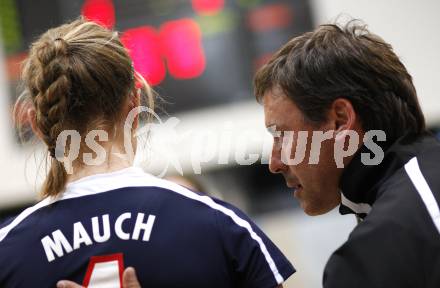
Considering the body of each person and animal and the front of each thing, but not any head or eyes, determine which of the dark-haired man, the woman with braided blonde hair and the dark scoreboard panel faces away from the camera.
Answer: the woman with braided blonde hair

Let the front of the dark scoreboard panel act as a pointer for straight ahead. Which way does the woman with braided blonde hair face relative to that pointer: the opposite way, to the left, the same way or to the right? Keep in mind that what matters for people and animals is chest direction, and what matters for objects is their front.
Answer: the opposite way

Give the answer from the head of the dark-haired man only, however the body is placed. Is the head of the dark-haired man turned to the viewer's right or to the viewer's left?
to the viewer's left

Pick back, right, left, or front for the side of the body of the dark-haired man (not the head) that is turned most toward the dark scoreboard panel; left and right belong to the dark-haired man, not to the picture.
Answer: right

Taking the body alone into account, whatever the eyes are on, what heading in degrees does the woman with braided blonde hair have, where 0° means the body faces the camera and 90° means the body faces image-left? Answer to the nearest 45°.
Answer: approximately 180°

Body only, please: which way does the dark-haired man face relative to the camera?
to the viewer's left

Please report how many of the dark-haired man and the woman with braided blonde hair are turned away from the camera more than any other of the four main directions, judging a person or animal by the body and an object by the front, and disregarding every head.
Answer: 1

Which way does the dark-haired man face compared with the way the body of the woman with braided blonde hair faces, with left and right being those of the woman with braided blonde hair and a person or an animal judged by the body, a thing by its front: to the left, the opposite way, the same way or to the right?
to the left

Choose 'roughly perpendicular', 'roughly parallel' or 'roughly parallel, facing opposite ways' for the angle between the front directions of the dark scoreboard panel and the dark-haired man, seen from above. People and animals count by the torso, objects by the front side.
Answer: roughly perpendicular

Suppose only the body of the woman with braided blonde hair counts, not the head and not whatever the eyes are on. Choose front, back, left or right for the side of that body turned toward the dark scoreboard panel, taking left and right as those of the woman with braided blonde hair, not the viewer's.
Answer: front

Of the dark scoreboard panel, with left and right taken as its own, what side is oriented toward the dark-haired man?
front
